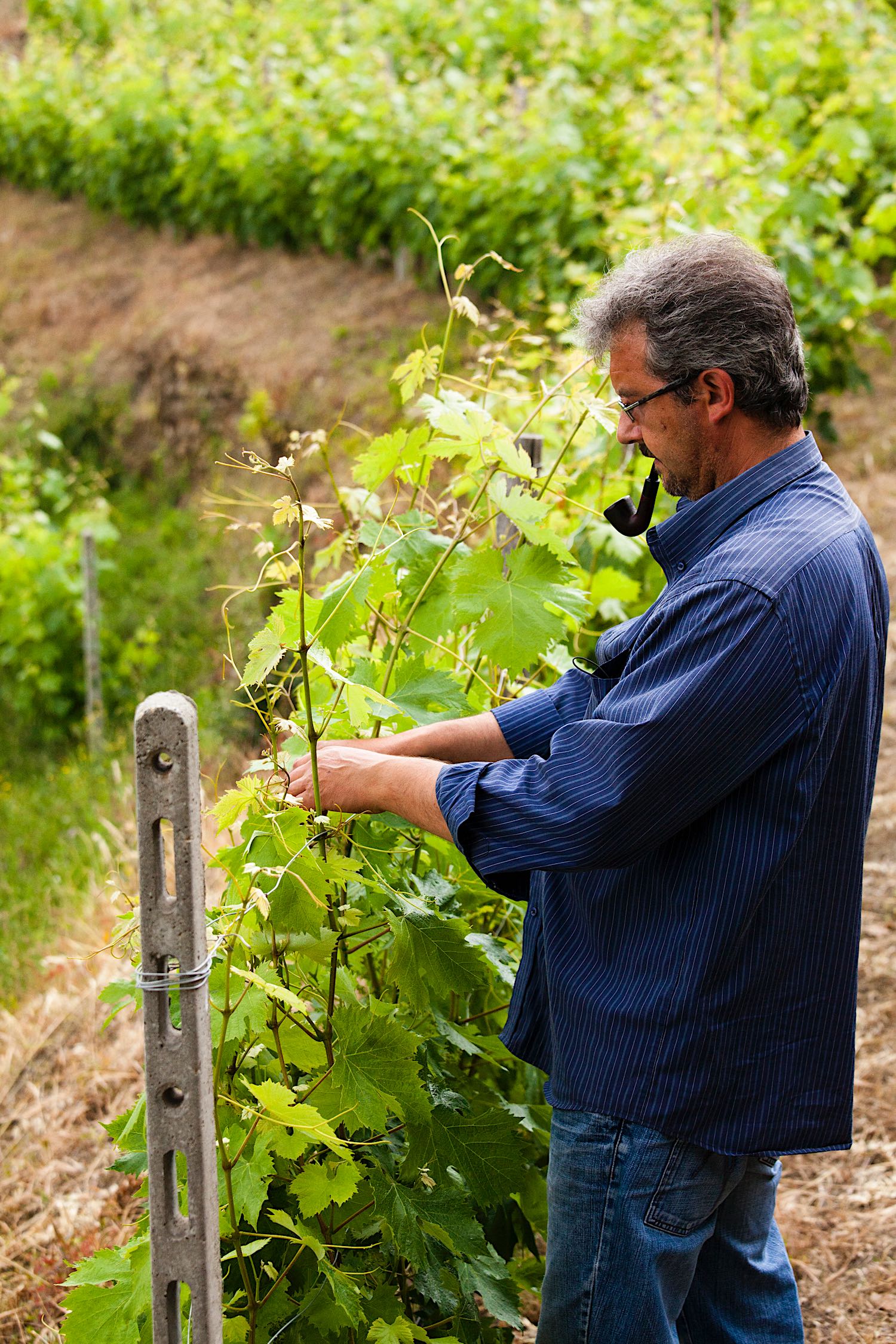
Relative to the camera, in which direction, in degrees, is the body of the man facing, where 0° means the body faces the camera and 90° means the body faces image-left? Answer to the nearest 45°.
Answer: approximately 90°

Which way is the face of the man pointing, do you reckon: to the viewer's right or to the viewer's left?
to the viewer's left
